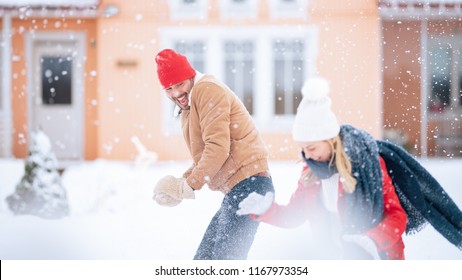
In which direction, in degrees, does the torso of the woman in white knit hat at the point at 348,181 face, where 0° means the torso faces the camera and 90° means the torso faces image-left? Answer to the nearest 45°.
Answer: approximately 45°

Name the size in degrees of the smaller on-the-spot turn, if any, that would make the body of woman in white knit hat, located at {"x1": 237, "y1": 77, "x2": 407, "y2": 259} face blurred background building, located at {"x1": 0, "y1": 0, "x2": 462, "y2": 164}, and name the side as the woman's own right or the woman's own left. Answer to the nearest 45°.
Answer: approximately 135° to the woman's own right

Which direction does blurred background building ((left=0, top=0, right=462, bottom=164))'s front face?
toward the camera

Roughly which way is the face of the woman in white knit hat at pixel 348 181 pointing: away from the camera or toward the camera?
toward the camera

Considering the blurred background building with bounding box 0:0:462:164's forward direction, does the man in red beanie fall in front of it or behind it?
in front
